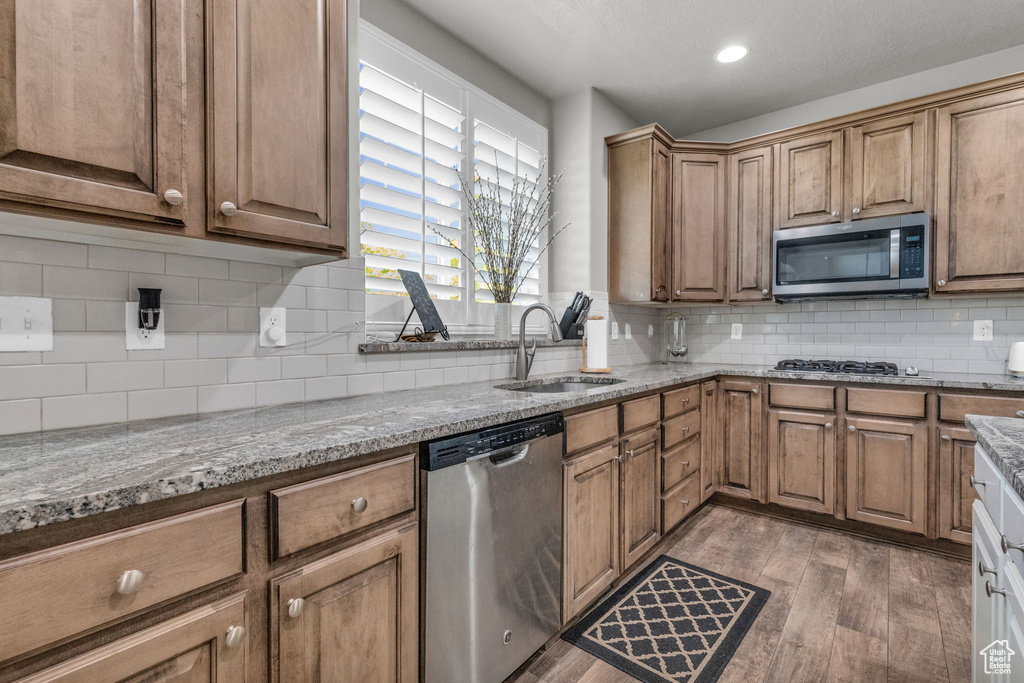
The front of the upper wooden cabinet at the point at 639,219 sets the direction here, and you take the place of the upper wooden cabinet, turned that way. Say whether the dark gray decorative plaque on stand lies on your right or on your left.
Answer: on your right

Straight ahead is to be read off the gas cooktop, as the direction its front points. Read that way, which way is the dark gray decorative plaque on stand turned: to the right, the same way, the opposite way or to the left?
to the left

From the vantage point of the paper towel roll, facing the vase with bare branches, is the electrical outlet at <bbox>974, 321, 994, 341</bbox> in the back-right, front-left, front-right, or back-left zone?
back-left

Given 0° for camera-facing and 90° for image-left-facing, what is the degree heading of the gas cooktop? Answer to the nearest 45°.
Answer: approximately 0°

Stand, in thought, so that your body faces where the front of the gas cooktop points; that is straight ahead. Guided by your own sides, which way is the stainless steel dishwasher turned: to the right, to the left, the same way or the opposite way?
to the left

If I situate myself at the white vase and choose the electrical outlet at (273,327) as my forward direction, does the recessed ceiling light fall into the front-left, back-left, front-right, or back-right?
back-left

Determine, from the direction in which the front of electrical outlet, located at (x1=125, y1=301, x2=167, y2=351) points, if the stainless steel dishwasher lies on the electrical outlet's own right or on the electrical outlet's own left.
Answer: on the electrical outlet's own left
